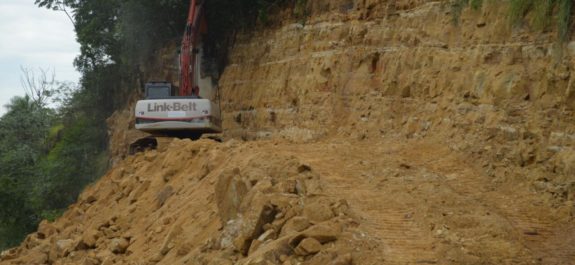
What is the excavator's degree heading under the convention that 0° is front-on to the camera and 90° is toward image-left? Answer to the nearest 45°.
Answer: approximately 180°

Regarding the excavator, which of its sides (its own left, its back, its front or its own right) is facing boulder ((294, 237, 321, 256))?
back

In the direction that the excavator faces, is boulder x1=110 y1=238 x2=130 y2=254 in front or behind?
behind

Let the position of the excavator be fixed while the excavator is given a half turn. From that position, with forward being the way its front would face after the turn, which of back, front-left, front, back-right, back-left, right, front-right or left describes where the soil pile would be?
front
